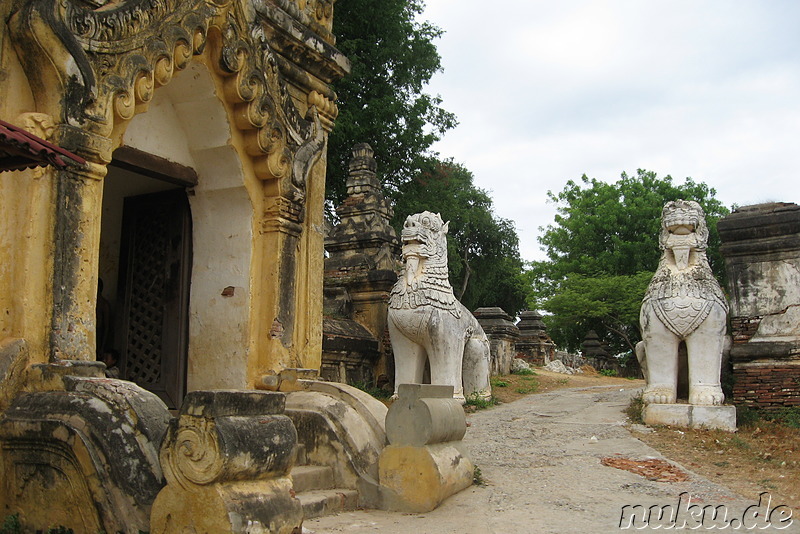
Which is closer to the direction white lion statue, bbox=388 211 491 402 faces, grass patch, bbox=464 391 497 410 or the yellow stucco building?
the yellow stucco building

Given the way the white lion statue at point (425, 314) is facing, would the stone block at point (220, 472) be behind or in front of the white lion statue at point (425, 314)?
in front

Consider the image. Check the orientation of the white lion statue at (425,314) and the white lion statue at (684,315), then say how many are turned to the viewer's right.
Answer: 0

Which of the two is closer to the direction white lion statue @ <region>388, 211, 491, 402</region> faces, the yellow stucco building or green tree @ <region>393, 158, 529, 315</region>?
the yellow stucco building

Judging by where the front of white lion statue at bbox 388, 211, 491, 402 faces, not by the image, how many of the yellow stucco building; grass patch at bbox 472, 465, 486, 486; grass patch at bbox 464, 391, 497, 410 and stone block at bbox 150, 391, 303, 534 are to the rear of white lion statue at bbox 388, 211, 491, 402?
1

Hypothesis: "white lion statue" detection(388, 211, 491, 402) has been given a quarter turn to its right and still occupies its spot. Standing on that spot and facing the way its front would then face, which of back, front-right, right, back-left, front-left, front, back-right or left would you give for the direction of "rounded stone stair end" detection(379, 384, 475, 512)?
back-left

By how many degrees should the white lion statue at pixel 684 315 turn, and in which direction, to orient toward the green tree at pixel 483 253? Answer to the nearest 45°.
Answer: approximately 180°

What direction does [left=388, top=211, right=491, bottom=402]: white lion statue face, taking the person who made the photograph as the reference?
facing the viewer and to the left of the viewer

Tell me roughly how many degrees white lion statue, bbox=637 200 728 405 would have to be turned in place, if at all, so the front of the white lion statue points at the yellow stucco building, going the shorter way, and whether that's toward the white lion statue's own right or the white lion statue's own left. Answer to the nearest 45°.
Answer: approximately 45° to the white lion statue's own right

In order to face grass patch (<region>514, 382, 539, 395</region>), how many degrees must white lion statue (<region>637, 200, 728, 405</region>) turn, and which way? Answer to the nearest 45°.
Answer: approximately 135° to its right

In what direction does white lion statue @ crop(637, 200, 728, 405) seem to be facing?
toward the camera

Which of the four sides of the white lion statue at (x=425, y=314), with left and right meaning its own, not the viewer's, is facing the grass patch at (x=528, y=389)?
back

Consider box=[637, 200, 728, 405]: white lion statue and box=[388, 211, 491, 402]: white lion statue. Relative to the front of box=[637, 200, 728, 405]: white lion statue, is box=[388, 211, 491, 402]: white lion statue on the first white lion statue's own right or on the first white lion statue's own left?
on the first white lion statue's own right
